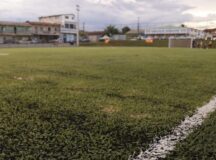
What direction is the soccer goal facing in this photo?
toward the camera
